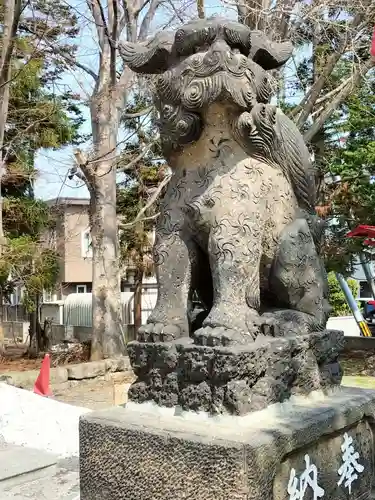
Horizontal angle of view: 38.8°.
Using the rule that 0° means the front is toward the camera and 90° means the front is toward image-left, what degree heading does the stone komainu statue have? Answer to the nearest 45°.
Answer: approximately 45°

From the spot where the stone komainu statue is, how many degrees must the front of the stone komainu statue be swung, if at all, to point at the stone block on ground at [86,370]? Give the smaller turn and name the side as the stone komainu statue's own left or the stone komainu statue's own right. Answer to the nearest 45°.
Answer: approximately 135° to the stone komainu statue's own right

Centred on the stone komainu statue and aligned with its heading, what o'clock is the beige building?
The beige building is roughly at 4 o'clock from the stone komainu statue.

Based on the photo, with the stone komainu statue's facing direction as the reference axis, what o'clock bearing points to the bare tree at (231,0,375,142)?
The bare tree is roughly at 5 o'clock from the stone komainu statue.

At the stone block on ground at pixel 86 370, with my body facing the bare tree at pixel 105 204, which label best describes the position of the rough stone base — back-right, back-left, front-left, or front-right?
back-right

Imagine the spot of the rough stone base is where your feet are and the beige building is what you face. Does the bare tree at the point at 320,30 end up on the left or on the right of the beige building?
right

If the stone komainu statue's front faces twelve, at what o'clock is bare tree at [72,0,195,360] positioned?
The bare tree is roughly at 4 o'clock from the stone komainu statue.
